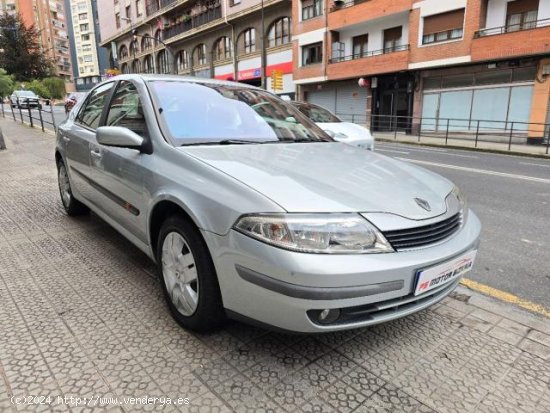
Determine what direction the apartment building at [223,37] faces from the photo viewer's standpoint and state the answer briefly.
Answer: facing the viewer and to the left of the viewer

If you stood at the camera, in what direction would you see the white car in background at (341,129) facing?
facing the viewer and to the right of the viewer

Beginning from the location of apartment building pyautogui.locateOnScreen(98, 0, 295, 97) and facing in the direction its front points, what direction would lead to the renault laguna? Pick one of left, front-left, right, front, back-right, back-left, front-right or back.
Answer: front-left

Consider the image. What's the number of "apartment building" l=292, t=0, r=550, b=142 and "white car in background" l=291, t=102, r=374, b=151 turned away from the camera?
0

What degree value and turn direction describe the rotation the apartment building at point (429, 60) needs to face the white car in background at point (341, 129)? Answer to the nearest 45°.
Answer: approximately 45° to its left

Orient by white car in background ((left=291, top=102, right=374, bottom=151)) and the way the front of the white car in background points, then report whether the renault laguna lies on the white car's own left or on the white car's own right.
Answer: on the white car's own right

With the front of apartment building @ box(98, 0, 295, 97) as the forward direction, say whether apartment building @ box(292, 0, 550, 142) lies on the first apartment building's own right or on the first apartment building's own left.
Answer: on the first apartment building's own left

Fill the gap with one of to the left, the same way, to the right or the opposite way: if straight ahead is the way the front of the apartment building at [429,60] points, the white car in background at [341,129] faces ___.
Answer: to the left

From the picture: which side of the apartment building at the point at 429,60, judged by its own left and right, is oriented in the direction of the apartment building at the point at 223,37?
right

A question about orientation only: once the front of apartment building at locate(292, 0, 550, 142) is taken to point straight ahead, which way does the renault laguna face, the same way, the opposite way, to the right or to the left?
to the left

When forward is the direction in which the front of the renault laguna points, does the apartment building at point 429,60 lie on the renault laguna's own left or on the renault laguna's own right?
on the renault laguna's own left

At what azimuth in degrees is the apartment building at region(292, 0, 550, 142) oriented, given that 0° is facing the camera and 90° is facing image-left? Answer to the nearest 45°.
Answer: approximately 45°

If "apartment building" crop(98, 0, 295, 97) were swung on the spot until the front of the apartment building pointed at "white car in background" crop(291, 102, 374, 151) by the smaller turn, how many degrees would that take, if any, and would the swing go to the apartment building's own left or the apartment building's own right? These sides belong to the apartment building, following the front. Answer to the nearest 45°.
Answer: approximately 45° to the apartment building's own left
